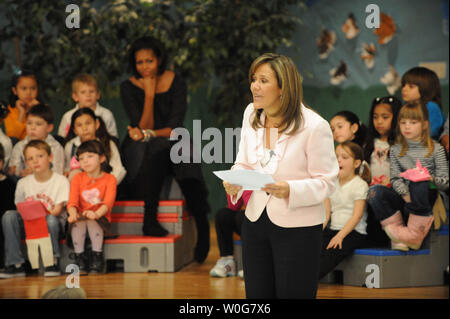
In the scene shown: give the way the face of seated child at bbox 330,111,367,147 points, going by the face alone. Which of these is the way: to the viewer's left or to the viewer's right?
to the viewer's left

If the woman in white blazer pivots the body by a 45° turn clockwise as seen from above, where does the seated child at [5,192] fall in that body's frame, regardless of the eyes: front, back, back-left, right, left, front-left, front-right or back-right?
front-right

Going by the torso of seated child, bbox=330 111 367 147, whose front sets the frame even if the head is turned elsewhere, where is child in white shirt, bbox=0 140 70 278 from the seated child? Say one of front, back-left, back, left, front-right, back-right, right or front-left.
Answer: front-right

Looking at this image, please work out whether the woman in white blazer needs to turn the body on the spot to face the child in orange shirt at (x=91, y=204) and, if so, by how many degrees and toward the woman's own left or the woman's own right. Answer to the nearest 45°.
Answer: approximately 90° to the woman's own right

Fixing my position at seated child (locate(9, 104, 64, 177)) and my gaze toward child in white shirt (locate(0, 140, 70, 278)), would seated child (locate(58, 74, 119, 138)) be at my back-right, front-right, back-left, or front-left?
back-left

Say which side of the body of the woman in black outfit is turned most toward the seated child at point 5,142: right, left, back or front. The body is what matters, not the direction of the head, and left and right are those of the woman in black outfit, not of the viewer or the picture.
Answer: right

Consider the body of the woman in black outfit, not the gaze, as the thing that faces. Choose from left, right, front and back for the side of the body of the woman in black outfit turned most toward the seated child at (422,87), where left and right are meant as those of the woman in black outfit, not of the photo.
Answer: left

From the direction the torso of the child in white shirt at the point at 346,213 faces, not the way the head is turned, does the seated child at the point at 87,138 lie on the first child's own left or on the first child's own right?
on the first child's own right

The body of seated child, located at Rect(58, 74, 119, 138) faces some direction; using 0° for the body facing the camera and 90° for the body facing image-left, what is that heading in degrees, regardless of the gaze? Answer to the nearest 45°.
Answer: approximately 0°

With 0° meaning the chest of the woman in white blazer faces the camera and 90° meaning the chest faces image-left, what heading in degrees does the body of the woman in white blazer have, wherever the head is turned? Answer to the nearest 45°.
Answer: approximately 45°
